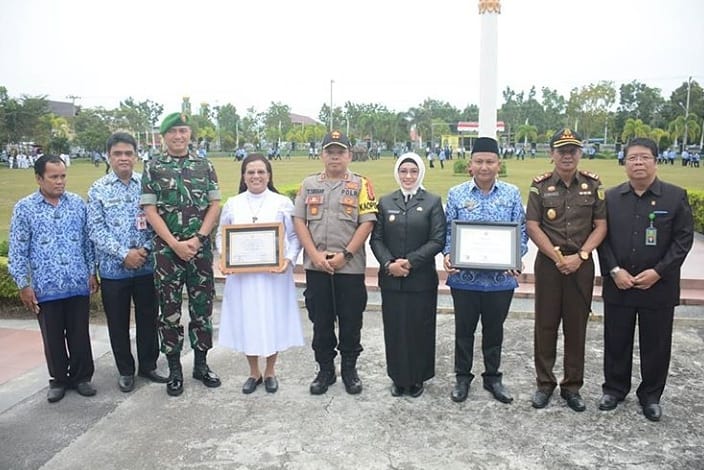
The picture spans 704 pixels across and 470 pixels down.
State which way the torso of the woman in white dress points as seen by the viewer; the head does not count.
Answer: toward the camera

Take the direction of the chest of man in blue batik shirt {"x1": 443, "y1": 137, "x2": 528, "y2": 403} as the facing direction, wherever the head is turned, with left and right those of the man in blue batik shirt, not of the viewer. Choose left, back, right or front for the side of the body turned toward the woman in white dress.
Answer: right

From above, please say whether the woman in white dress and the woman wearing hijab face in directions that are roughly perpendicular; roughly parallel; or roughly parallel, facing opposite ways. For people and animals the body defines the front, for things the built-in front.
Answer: roughly parallel

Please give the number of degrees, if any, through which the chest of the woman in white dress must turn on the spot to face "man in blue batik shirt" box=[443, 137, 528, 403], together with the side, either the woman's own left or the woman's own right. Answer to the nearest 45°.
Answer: approximately 90° to the woman's own left

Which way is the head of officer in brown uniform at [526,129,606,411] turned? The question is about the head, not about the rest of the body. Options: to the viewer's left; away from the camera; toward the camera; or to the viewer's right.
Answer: toward the camera

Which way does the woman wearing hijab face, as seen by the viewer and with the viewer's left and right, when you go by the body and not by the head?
facing the viewer

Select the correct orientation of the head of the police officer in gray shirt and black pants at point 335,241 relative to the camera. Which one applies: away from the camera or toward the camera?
toward the camera

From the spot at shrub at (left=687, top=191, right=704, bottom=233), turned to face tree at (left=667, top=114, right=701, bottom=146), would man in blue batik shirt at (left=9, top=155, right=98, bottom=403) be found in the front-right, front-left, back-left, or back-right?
back-left

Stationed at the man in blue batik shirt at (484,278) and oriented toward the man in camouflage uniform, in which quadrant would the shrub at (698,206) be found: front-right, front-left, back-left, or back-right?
back-right

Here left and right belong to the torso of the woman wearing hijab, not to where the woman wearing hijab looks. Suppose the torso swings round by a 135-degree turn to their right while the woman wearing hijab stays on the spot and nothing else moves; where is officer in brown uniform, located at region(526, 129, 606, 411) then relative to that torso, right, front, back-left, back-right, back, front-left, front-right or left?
back-right

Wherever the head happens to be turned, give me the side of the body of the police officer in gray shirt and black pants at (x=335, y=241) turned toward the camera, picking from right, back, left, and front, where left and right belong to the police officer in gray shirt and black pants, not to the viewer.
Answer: front

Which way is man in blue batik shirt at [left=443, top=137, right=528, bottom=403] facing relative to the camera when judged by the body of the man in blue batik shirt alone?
toward the camera

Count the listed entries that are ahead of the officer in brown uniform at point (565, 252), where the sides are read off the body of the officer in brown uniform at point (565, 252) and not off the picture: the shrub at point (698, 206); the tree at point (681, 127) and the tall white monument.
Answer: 0

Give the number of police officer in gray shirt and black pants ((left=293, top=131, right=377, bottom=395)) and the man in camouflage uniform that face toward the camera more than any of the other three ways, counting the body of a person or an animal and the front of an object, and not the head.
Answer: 2

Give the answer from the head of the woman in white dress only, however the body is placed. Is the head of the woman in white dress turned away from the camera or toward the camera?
toward the camera
